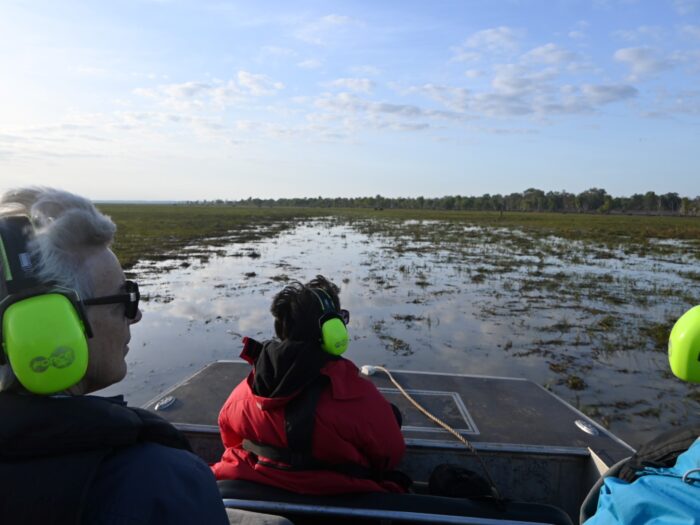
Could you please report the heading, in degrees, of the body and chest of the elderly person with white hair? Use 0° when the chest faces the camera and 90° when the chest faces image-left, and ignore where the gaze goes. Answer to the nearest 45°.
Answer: approximately 225°

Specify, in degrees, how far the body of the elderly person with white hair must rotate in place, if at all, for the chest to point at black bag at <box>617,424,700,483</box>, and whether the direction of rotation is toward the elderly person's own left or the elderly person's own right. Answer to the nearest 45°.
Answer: approximately 45° to the elderly person's own right

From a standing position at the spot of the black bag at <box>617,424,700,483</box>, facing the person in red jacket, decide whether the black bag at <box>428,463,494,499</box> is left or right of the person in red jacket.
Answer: right

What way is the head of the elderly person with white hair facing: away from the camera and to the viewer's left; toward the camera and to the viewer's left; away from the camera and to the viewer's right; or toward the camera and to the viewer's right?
away from the camera and to the viewer's right
